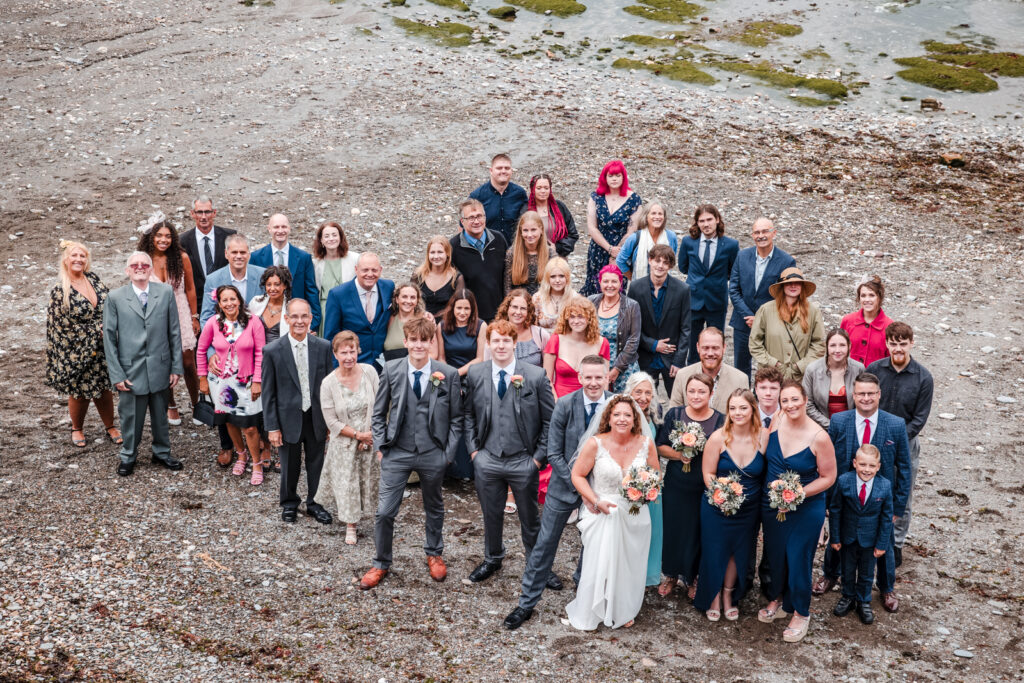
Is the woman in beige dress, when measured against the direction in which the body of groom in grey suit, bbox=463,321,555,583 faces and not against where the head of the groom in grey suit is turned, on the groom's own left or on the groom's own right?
on the groom's own right

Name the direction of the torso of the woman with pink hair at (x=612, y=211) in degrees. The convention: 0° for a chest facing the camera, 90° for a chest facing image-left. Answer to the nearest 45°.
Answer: approximately 0°

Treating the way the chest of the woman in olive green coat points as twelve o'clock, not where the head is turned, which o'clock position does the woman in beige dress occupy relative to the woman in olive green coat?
The woman in beige dress is roughly at 2 o'clock from the woman in olive green coat.

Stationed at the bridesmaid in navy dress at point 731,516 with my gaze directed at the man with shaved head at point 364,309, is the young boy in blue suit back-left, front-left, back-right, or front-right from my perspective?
back-right

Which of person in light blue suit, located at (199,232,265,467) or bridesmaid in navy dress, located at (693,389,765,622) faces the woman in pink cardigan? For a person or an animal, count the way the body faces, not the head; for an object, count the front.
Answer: the person in light blue suit

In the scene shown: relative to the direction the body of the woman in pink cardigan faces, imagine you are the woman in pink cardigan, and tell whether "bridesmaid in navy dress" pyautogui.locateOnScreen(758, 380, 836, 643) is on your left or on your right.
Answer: on your left

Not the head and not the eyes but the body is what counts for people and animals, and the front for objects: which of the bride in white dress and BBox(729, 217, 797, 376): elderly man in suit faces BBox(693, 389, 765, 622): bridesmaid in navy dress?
the elderly man in suit

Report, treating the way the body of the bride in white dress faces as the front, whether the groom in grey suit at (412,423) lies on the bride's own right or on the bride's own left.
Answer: on the bride's own right
